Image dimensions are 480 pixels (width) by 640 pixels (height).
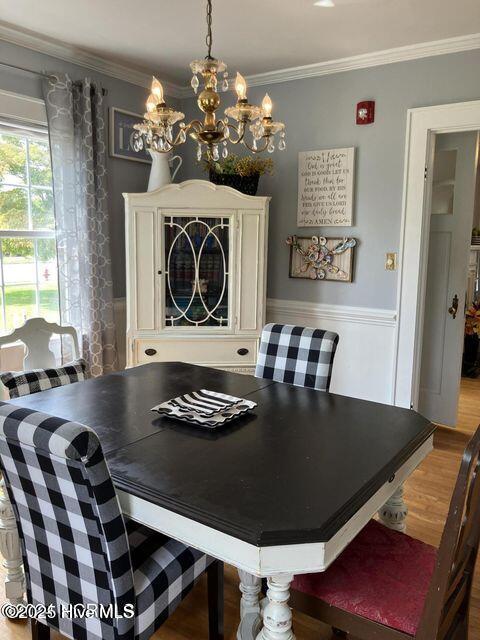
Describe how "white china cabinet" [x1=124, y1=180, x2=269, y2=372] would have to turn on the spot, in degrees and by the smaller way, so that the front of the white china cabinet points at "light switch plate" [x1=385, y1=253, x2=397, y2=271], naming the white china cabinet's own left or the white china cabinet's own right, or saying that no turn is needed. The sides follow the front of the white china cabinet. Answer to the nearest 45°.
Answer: approximately 90° to the white china cabinet's own left

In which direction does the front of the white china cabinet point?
toward the camera

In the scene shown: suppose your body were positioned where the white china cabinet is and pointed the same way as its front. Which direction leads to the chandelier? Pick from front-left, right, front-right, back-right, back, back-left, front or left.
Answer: front

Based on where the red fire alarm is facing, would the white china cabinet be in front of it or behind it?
in front

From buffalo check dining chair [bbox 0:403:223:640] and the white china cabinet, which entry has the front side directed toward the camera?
the white china cabinet

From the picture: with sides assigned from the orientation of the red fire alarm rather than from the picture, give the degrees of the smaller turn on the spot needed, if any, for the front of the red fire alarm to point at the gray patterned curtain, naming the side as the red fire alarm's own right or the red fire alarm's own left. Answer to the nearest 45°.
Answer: approximately 45° to the red fire alarm's own right

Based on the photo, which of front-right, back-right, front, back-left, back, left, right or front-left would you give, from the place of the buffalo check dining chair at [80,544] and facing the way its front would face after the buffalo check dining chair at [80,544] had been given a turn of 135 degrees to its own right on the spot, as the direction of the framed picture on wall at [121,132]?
back

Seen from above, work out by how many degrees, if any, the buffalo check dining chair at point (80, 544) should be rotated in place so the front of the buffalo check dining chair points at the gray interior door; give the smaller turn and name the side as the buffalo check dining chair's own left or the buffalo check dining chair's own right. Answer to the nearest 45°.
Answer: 0° — it already faces it

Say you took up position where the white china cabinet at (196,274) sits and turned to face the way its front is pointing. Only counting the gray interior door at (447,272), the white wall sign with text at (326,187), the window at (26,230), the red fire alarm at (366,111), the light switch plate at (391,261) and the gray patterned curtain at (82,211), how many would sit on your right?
2

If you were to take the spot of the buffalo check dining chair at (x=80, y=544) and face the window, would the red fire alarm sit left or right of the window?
right

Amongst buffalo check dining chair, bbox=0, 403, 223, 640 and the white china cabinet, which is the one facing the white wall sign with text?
the buffalo check dining chair

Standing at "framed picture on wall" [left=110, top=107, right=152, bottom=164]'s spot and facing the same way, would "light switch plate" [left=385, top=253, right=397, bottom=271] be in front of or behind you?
in front

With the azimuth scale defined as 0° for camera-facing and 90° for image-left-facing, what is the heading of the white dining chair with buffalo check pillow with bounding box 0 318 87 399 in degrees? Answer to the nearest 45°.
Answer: approximately 315°

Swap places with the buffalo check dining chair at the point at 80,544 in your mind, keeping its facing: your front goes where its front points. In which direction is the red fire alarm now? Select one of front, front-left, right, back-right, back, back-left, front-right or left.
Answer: front

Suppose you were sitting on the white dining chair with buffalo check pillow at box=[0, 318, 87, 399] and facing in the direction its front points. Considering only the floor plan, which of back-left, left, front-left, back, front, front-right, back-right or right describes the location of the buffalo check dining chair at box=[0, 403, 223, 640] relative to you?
front-right

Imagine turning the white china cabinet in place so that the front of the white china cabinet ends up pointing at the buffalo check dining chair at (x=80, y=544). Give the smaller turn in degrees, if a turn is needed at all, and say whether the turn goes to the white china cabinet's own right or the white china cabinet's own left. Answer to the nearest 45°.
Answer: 0° — it already faces it

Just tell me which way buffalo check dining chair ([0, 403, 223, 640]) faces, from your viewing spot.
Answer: facing away from the viewer and to the right of the viewer

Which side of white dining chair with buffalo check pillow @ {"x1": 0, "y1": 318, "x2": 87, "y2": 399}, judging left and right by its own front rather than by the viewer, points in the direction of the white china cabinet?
left

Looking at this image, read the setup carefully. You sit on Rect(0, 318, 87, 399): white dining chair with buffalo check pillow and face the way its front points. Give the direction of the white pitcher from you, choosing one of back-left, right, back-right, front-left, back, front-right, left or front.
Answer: left

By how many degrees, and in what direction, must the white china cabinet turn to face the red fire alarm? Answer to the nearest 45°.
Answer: approximately 90° to its left
